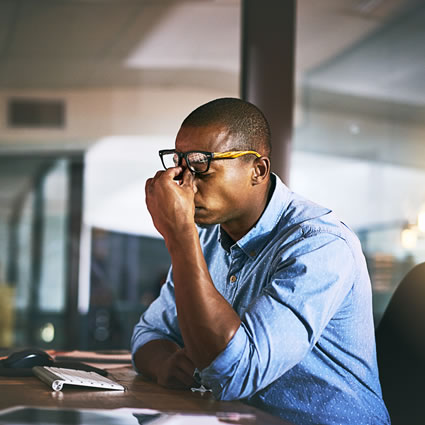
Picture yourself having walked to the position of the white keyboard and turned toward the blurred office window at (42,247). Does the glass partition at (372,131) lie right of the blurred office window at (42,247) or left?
right

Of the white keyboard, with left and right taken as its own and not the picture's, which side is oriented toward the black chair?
front

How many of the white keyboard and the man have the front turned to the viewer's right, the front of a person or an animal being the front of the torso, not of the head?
1

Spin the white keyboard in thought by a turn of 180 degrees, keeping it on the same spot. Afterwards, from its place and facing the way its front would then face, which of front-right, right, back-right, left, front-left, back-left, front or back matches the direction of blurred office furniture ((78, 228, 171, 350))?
right

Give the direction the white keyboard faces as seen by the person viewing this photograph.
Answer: facing to the right of the viewer

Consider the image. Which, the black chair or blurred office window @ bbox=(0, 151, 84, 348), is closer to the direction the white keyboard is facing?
the black chair

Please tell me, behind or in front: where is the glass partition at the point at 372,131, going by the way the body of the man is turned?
behind

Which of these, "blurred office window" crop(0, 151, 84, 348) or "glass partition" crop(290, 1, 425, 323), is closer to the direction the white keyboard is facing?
the glass partition

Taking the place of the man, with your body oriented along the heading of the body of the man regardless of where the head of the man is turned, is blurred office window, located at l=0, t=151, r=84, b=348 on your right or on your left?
on your right

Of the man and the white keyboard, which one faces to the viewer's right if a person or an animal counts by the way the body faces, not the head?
the white keyboard
